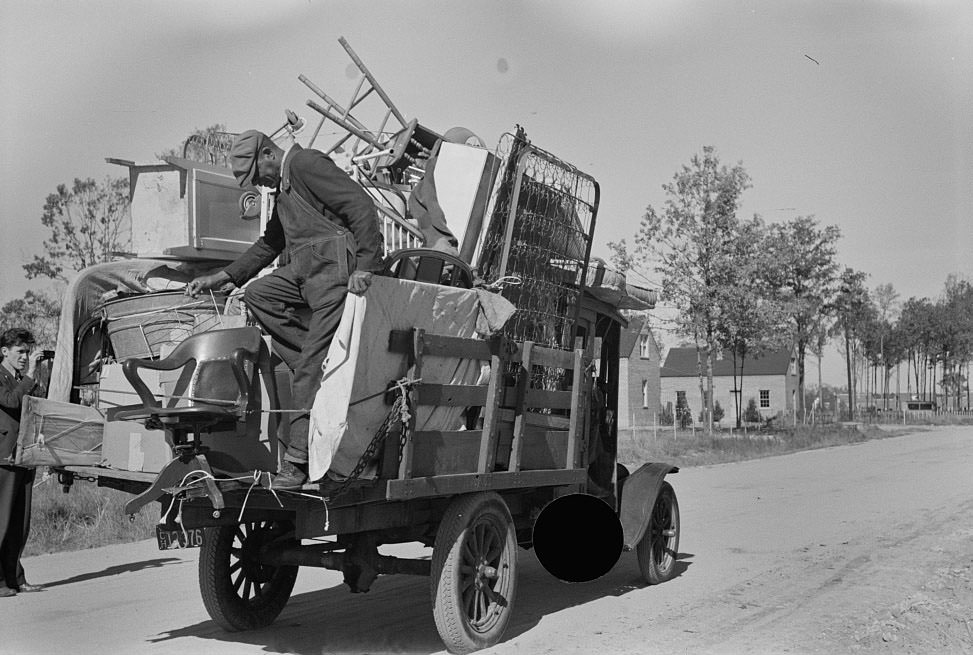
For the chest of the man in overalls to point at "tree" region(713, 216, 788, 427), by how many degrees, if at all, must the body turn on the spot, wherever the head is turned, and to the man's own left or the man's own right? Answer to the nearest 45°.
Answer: approximately 180°

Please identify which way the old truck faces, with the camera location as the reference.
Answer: facing away from the viewer and to the right of the viewer

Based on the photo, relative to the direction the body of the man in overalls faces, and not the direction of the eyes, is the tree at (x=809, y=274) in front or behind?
behind
